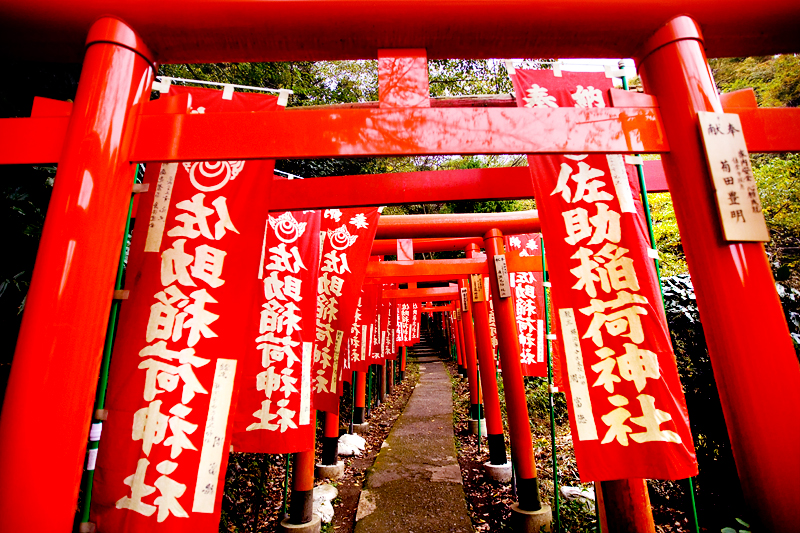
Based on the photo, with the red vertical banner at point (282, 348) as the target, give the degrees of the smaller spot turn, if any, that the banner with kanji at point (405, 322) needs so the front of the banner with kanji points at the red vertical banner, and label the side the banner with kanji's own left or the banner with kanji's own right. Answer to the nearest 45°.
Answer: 0° — it already faces it

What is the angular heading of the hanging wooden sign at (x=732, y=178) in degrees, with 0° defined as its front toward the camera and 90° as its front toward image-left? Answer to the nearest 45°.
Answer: approximately 0°

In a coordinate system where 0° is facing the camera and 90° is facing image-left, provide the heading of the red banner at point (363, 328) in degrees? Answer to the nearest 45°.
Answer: approximately 0°

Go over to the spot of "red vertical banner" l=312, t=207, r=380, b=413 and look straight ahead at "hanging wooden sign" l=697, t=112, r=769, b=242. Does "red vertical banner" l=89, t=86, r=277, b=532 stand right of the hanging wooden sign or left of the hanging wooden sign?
right

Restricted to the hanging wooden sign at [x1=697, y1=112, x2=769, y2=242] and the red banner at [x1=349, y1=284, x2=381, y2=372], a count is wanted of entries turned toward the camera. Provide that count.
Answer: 2

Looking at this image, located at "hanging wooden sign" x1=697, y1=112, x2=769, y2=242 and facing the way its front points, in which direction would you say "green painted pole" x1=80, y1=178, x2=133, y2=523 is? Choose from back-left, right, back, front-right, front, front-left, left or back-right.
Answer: front-right

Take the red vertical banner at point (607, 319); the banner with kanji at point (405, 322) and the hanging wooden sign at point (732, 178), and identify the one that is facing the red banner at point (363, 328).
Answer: the banner with kanji

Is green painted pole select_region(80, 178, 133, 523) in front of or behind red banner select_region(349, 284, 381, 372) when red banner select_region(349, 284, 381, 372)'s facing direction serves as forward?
in front

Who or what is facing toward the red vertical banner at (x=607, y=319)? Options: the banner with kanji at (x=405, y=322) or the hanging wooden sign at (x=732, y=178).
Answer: the banner with kanji

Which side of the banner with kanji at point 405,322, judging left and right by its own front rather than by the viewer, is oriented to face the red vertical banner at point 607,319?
front

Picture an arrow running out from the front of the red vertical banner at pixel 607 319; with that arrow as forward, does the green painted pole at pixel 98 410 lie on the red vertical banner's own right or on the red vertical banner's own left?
on the red vertical banner's own right

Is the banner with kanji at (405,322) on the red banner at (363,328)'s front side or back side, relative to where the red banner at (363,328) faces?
on the back side
